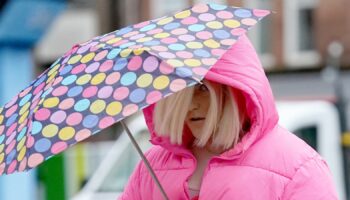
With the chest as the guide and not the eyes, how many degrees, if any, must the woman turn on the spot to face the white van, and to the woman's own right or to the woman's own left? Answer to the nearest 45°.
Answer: approximately 135° to the woman's own right

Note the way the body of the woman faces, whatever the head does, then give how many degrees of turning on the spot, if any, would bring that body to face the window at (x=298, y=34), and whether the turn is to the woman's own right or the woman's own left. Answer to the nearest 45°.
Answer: approximately 135° to the woman's own right

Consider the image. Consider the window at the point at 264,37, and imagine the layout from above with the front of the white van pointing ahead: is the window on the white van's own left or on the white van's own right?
on the white van's own right

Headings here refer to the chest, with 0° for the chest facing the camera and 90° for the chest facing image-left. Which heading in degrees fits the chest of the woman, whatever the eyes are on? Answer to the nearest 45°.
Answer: approximately 45°

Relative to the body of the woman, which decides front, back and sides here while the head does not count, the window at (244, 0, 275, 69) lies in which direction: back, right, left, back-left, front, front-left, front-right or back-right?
back-right

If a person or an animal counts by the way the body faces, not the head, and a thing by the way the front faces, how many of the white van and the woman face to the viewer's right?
0
